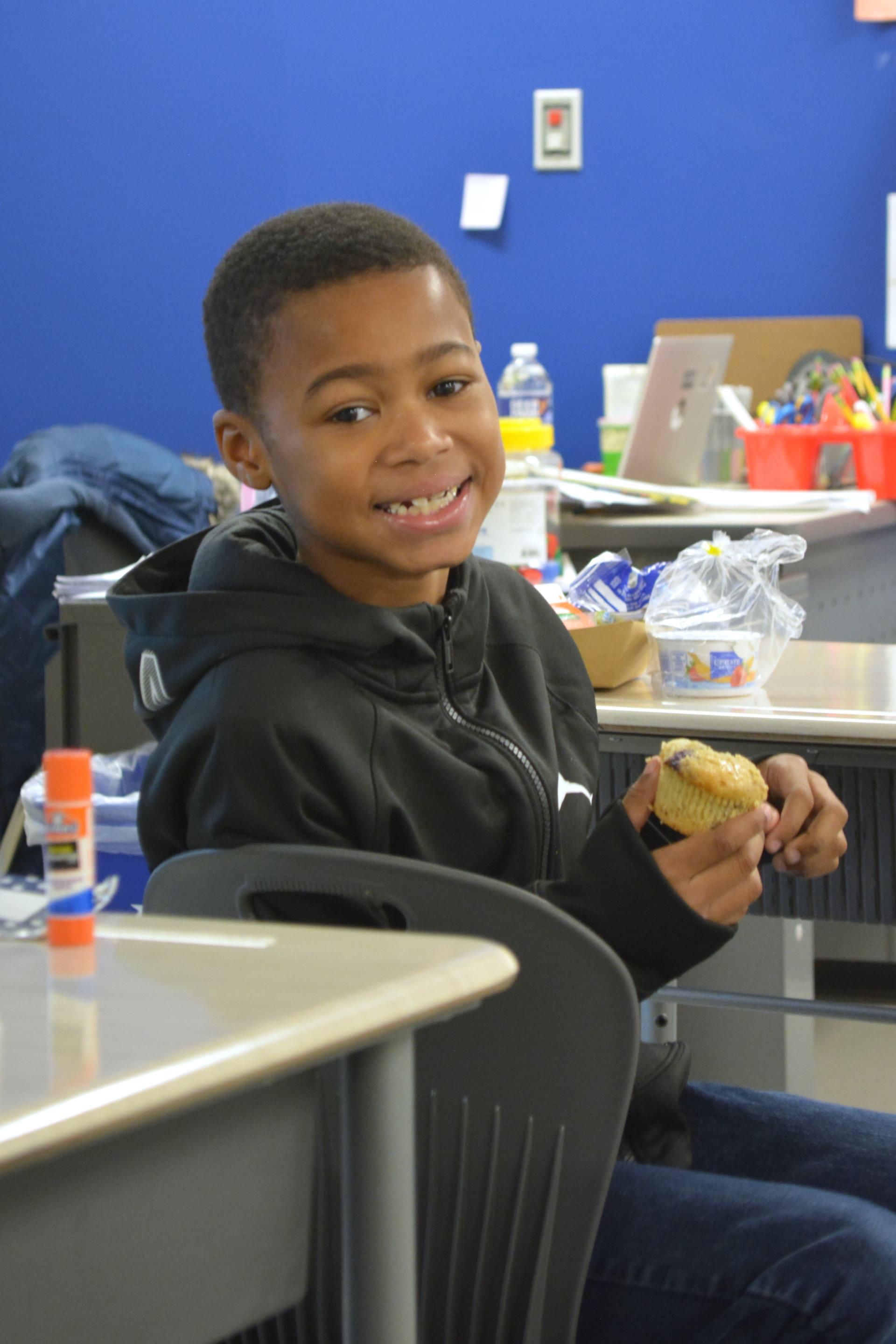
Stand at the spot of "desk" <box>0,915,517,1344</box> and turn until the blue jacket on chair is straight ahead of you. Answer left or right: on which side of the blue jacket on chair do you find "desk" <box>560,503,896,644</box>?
right

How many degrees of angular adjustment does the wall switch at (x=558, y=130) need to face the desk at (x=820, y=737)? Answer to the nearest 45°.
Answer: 0° — it already faces it

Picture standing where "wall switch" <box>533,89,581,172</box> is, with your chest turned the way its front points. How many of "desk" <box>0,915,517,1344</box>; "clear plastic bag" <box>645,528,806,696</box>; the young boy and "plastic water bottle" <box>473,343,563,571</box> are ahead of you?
4

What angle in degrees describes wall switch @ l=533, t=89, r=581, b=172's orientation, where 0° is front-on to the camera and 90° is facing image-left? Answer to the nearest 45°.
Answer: approximately 0°

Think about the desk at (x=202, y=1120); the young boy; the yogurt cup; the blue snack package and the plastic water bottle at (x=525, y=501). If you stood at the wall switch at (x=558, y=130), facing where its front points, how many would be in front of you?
5

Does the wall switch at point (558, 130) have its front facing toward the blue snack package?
yes

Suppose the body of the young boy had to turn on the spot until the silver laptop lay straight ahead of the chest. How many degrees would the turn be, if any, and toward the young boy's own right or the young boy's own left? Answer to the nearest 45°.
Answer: approximately 135° to the young boy's own left

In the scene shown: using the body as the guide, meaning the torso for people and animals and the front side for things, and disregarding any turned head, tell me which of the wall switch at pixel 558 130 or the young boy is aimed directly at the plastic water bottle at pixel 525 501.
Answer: the wall switch

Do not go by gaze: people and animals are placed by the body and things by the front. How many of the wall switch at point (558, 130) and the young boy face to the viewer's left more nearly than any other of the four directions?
0
